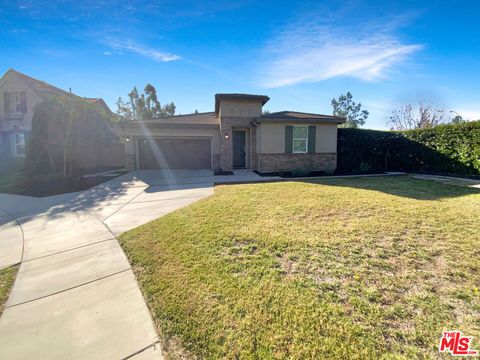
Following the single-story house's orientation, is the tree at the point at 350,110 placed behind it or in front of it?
behind

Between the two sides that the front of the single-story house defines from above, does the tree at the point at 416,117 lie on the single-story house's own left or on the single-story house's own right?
on the single-story house's own left

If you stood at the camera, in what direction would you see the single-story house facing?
facing the viewer

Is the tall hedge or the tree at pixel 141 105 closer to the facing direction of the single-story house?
the tall hedge

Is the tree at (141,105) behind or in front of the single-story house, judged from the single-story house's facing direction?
behind

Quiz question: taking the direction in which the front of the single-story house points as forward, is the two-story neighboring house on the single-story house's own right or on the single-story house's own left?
on the single-story house's own right

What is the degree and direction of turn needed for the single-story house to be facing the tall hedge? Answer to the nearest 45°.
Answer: approximately 90° to its left

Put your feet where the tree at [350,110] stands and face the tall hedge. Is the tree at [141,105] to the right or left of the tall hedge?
right
